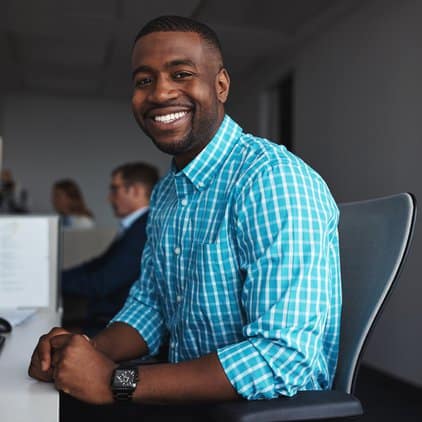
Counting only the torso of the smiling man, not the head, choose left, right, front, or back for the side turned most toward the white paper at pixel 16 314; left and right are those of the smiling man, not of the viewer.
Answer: right

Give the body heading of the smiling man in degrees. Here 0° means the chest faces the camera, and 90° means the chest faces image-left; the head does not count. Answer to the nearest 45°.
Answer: approximately 45°

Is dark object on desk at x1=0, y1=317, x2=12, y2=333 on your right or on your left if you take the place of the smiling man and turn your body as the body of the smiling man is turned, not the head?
on your right
